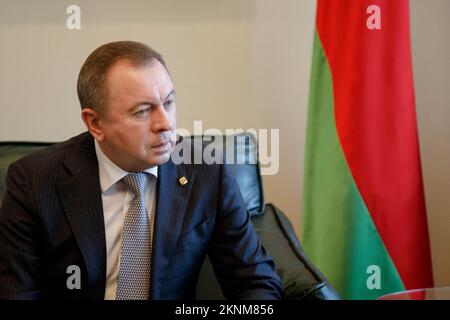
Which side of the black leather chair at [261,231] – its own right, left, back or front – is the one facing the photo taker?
front

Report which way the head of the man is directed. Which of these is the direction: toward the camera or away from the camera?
toward the camera
